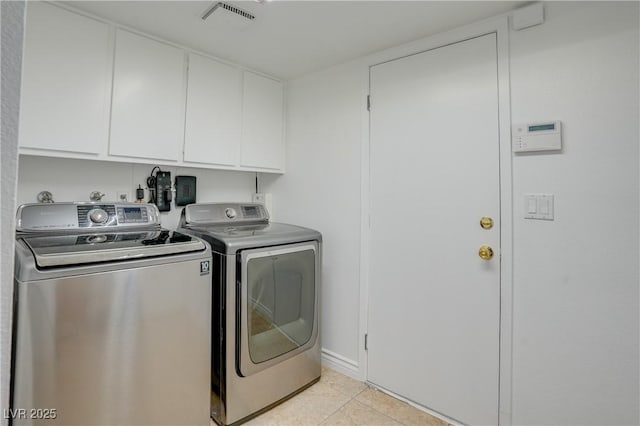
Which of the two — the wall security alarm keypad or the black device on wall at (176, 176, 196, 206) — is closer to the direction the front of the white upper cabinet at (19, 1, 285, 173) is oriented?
the wall security alarm keypad

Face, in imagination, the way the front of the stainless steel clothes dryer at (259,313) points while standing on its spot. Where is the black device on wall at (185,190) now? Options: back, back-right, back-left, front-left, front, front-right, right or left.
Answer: back

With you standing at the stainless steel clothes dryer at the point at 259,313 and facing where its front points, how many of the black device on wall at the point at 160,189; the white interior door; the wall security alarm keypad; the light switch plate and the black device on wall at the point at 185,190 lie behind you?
2

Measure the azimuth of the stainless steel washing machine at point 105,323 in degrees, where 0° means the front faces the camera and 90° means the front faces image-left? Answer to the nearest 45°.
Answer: approximately 0°

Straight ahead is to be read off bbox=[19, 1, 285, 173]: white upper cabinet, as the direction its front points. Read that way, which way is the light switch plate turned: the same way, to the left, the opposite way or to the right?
to the right

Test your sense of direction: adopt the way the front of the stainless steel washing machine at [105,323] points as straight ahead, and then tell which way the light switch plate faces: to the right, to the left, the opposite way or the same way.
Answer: to the right

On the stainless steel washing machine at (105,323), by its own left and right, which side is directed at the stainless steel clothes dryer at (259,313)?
left

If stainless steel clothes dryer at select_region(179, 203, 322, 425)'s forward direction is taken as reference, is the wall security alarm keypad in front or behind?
in front

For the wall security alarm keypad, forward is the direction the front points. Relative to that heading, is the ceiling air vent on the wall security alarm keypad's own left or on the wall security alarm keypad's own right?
on the wall security alarm keypad's own right

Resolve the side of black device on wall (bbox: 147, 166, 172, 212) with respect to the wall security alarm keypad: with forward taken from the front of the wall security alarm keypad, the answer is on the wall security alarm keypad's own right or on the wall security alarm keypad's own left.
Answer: on the wall security alarm keypad's own right
